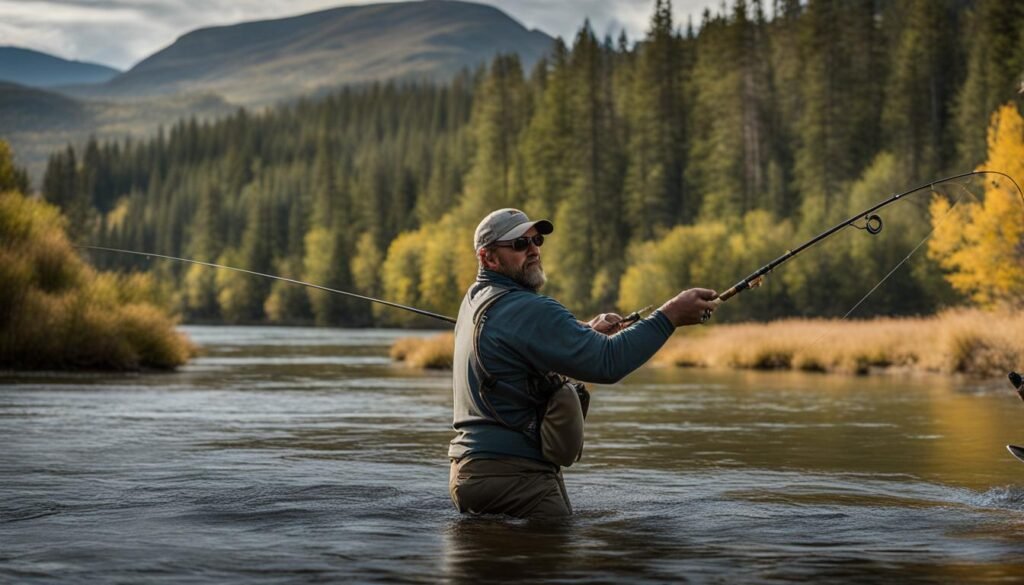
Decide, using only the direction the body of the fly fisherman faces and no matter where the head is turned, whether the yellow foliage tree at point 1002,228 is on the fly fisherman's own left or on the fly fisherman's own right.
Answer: on the fly fisherman's own left

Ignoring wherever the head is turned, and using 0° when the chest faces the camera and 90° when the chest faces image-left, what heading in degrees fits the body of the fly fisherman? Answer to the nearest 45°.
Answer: approximately 270°

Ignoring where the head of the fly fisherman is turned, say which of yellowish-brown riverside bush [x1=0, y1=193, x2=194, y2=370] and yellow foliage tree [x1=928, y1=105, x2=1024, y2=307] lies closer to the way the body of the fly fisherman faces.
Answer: the yellow foliage tree

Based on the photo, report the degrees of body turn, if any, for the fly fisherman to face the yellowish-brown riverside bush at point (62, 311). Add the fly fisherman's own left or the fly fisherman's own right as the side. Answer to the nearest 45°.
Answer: approximately 135° to the fly fisherman's own left

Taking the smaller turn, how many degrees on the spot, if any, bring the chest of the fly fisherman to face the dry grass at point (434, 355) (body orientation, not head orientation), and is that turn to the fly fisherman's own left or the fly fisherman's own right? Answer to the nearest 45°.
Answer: approximately 90° to the fly fisherman's own left
